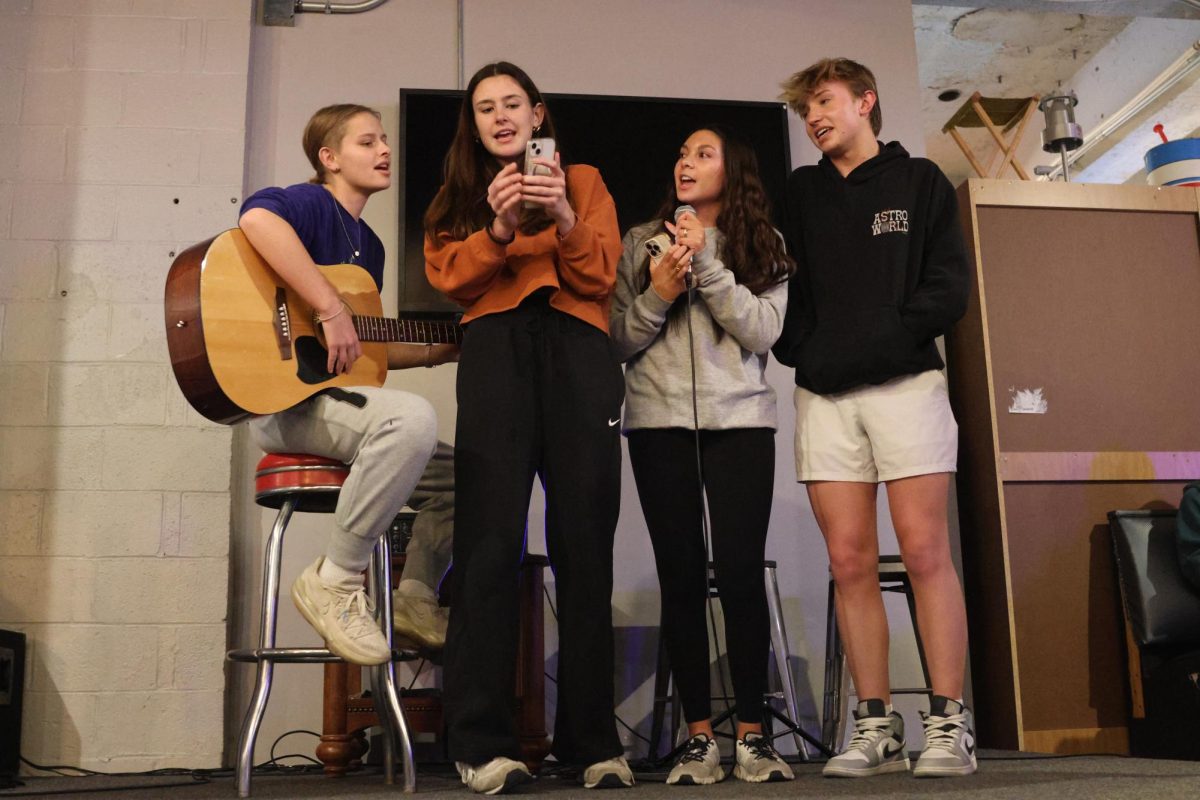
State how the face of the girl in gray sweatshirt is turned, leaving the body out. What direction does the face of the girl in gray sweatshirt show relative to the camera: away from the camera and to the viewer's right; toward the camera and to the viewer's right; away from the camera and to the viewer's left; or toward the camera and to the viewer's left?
toward the camera and to the viewer's left

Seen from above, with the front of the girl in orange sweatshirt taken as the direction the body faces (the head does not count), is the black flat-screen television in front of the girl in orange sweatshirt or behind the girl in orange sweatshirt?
behind

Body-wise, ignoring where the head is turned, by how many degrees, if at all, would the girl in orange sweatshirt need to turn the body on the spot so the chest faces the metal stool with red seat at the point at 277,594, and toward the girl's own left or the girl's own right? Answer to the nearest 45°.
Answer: approximately 90° to the girl's own right

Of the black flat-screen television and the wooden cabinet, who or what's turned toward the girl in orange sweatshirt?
the black flat-screen television

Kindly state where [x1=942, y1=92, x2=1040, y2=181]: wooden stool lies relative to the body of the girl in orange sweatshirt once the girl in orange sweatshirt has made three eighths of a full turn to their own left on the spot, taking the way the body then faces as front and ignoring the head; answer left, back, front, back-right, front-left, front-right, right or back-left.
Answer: front

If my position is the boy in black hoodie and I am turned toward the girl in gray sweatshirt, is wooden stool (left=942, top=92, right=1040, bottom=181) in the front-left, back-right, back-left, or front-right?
back-right
